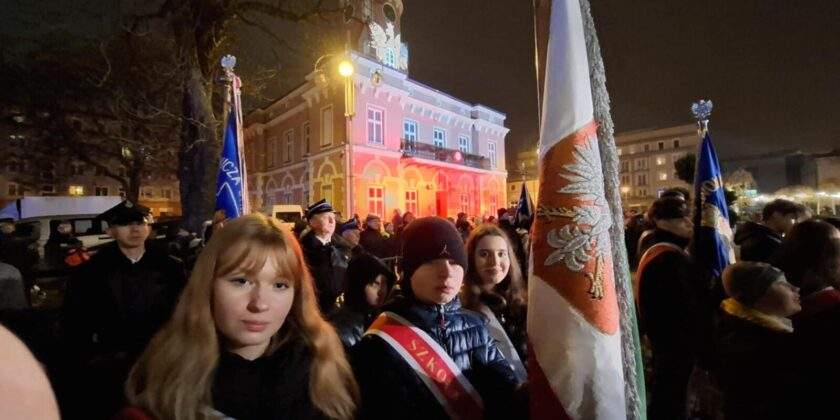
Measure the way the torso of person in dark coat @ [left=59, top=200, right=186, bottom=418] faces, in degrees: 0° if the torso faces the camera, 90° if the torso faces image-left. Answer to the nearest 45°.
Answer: approximately 0°

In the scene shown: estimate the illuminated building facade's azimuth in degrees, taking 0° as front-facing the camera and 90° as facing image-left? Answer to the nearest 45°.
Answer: approximately 315°

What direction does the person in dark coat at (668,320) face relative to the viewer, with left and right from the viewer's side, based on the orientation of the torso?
facing to the right of the viewer

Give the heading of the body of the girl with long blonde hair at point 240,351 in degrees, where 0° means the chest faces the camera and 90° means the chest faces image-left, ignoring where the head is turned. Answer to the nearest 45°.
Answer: approximately 0°

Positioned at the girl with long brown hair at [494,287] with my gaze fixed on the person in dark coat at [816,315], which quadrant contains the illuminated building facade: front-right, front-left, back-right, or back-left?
back-left

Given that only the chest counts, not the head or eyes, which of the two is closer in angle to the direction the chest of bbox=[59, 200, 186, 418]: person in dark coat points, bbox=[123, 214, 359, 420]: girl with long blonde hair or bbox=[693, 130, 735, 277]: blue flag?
the girl with long blonde hair
